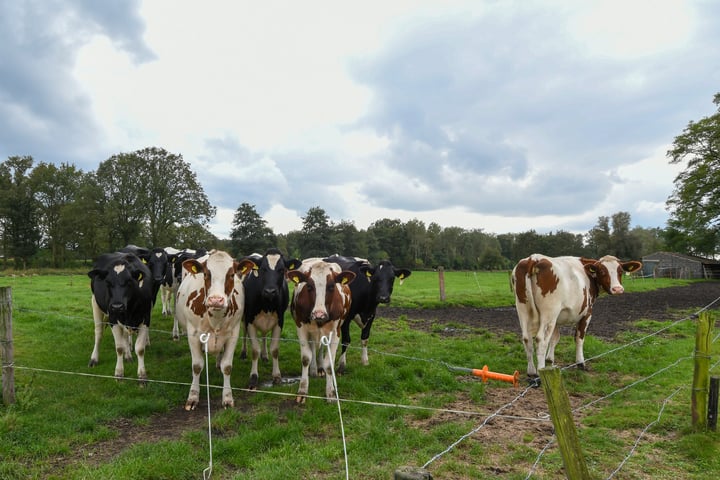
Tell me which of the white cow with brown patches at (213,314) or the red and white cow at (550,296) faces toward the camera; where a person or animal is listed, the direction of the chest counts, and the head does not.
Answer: the white cow with brown patches

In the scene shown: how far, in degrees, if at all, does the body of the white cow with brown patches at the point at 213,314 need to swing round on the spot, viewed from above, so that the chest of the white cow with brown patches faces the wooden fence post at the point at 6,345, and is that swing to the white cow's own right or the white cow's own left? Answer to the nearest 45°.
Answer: approximately 90° to the white cow's own right

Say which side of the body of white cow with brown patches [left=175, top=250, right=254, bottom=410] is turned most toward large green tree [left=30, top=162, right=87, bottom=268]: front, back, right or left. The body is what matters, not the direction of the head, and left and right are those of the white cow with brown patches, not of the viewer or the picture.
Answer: back

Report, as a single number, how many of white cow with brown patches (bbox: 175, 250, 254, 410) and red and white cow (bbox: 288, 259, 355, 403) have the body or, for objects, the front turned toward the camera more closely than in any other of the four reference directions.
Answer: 2

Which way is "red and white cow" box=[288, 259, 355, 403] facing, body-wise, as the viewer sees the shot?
toward the camera

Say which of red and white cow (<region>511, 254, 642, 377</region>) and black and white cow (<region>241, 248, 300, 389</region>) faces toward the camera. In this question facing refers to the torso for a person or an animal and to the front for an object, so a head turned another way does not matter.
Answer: the black and white cow

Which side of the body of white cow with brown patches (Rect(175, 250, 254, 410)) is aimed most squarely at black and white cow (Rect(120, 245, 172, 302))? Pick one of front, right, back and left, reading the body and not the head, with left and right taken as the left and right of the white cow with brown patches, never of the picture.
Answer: back

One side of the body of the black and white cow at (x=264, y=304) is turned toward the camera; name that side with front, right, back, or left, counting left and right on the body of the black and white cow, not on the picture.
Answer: front

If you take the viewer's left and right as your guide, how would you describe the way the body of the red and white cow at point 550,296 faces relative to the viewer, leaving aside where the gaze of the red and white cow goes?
facing away from the viewer and to the right of the viewer

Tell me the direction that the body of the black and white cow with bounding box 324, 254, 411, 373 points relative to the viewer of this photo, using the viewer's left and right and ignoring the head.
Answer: facing the viewer and to the right of the viewer

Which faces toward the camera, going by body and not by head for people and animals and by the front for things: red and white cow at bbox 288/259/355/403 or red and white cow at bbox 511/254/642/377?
red and white cow at bbox 288/259/355/403

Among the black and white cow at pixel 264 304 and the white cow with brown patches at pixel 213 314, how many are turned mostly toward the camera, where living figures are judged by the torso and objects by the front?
2

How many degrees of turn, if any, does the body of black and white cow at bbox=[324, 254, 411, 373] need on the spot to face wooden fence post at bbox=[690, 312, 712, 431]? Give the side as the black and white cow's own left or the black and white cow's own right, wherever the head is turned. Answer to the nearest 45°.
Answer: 0° — it already faces it

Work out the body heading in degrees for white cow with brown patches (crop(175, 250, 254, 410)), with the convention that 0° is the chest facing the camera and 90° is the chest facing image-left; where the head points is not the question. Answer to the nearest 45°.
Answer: approximately 0°

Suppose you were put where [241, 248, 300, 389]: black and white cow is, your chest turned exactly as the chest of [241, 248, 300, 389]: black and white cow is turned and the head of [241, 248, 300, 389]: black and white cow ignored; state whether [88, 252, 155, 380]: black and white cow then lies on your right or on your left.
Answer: on your right

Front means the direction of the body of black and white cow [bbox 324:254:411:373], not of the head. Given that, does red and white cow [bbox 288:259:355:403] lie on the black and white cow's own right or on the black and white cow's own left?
on the black and white cow's own right
